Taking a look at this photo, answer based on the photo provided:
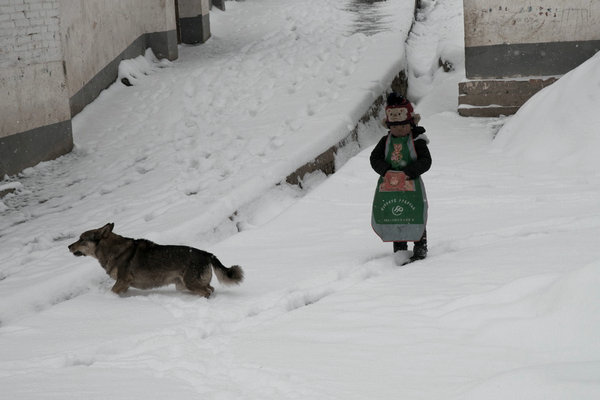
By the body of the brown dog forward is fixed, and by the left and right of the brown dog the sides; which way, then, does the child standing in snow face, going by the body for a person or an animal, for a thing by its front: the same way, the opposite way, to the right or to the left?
to the left

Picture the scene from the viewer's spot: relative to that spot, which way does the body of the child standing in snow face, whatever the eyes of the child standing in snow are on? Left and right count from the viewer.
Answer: facing the viewer

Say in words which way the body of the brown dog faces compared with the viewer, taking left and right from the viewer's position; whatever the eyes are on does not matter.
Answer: facing to the left of the viewer

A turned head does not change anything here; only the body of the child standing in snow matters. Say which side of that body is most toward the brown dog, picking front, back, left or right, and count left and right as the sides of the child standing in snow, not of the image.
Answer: right

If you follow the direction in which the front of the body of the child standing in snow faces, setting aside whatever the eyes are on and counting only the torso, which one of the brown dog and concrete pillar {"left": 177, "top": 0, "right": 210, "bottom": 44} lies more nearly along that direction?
the brown dog

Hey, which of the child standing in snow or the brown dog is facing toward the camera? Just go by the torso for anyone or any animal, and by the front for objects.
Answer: the child standing in snow

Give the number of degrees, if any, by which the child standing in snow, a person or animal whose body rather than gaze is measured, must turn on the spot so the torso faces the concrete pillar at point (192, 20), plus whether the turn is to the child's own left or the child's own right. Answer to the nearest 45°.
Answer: approximately 180°

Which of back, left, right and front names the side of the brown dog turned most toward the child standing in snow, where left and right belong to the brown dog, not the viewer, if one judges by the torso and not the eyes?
back

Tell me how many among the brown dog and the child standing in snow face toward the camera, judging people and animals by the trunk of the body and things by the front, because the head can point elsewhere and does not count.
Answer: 1
